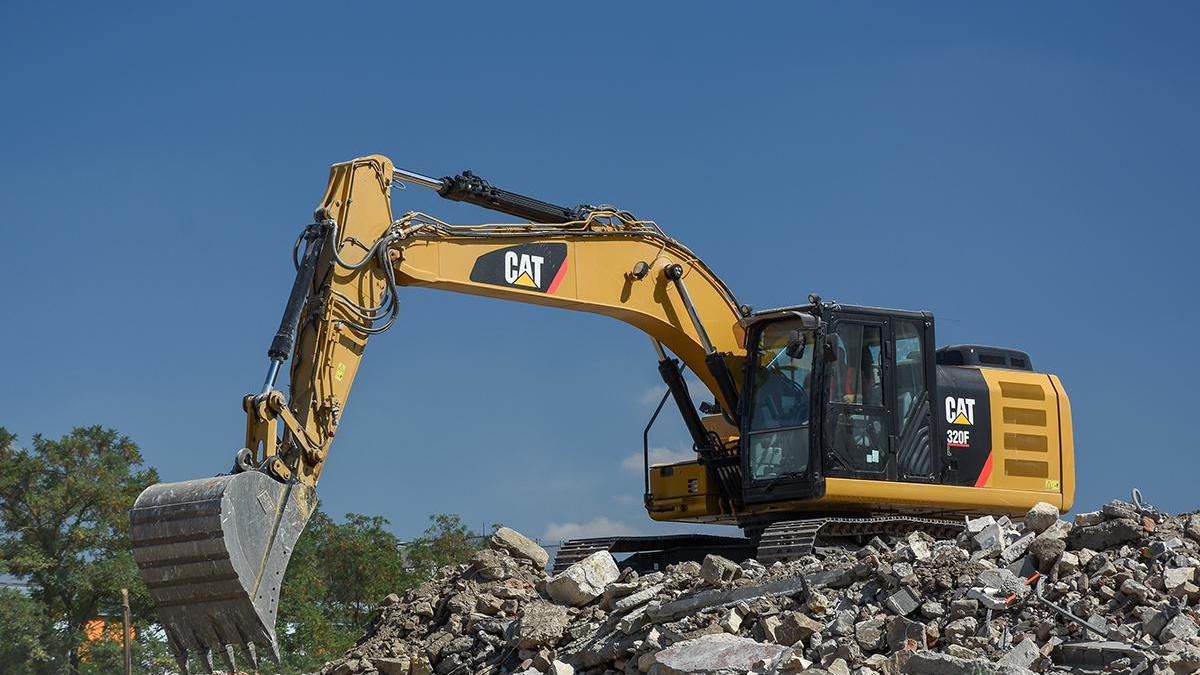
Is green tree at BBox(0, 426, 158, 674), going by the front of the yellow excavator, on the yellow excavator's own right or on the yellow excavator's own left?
on the yellow excavator's own right

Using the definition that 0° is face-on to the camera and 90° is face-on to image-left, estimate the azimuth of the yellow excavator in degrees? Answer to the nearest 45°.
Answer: approximately 45°

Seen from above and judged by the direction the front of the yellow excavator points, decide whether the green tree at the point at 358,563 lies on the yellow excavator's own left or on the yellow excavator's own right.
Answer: on the yellow excavator's own right
